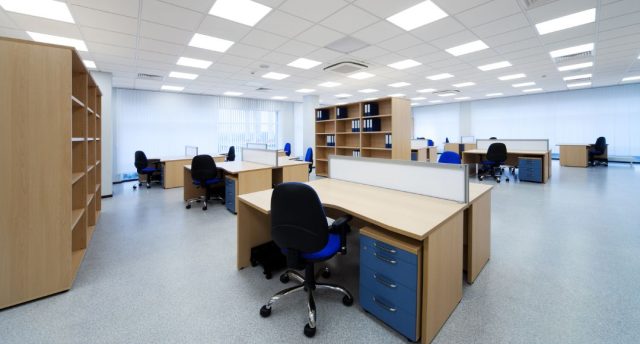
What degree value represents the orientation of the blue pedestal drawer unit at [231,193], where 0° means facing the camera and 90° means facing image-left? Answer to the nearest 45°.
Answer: approximately 45°

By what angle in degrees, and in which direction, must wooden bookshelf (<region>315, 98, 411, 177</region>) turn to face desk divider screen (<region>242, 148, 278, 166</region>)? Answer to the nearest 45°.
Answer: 0° — it already faces it

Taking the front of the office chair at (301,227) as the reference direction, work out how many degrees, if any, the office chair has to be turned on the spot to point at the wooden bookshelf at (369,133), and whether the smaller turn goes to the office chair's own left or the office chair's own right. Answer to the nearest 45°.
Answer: approximately 45° to the office chair's own left

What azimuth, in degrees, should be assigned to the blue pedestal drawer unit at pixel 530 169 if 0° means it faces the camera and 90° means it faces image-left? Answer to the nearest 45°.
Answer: approximately 0°

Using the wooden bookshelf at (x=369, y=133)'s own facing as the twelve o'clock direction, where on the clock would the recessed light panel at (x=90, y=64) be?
The recessed light panel is roughly at 1 o'clock from the wooden bookshelf.

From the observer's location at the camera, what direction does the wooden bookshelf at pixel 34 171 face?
facing to the right of the viewer

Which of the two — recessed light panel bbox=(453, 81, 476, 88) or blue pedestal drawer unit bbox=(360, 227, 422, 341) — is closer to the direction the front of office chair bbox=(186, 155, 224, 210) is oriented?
the recessed light panel
